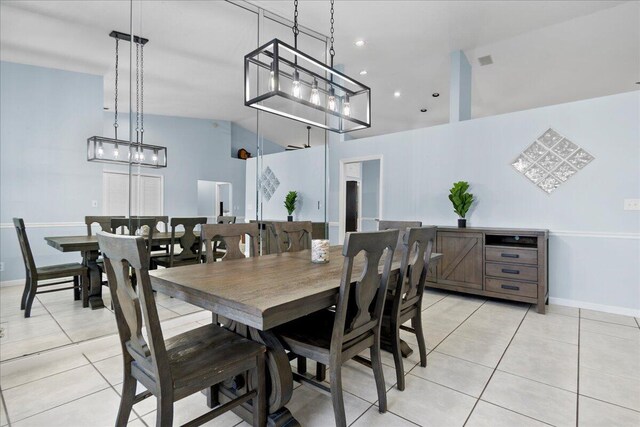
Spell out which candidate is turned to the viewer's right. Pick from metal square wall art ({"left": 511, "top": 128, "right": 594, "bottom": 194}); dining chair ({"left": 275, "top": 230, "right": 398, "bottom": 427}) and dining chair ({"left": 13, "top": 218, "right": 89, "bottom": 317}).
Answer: dining chair ({"left": 13, "top": 218, "right": 89, "bottom": 317})

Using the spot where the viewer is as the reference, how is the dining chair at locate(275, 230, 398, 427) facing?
facing away from the viewer and to the left of the viewer

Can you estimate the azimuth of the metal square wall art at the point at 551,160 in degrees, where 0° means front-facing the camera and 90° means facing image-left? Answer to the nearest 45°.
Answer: approximately 0°

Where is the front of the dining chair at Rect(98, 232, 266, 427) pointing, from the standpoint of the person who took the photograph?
facing away from the viewer and to the right of the viewer

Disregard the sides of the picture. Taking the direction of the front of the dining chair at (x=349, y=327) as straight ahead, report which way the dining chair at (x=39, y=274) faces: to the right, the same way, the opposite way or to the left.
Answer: to the right

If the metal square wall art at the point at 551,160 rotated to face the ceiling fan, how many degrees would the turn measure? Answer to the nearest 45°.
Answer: approximately 90° to its right

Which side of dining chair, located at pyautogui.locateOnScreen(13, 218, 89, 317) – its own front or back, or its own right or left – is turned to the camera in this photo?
right

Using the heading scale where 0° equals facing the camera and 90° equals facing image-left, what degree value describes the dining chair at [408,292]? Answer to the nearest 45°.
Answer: approximately 135°

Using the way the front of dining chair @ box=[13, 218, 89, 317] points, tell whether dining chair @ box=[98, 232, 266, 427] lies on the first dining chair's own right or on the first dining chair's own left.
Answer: on the first dining chair's own right

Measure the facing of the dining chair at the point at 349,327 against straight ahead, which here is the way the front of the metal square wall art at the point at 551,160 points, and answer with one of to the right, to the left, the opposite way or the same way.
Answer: to the right

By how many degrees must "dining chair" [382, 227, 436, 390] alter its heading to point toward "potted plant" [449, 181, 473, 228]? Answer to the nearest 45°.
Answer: approximately 45° to its right
